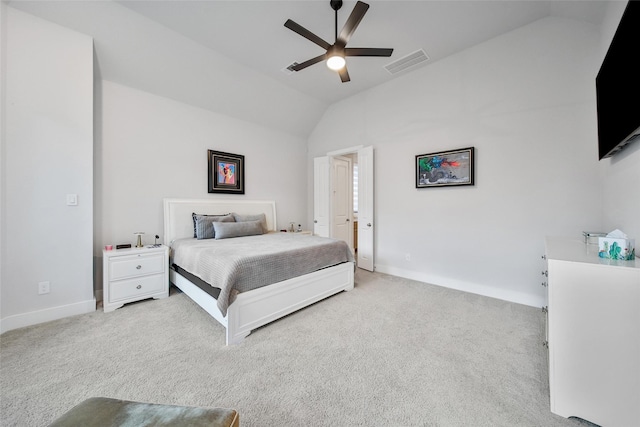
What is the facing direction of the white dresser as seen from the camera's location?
facing to the left of the viewer

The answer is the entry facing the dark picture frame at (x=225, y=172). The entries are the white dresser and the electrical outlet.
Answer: the white dresser

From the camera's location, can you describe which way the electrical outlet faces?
facing the viewer

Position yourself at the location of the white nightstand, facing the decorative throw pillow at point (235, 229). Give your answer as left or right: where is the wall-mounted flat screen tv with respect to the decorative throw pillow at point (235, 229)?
right

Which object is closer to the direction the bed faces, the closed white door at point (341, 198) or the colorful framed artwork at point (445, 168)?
the colorful framed artwork

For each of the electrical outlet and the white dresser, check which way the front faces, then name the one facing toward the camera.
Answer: the electrical outlet

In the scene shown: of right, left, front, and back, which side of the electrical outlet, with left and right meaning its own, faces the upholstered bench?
front

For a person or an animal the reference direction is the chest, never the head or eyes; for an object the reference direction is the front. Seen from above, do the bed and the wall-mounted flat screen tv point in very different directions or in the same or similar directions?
very different directions

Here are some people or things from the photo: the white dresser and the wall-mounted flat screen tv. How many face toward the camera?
0

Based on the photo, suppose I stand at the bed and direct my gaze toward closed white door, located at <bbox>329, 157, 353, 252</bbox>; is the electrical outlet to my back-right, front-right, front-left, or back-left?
back-left

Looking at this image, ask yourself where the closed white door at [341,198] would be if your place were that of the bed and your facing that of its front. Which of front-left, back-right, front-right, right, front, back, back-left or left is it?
left

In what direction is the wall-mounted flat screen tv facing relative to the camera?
to the viewer's left

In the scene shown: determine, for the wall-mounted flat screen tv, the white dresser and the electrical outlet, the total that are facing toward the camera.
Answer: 1

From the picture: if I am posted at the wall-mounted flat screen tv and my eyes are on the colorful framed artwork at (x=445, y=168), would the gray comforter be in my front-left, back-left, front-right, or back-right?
front-left

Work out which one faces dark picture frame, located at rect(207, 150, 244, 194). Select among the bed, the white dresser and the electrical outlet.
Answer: the white dresser

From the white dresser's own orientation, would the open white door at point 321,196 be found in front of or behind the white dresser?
in front

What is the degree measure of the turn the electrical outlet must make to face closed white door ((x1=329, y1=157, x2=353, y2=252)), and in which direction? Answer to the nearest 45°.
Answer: approximately 90° to its left
